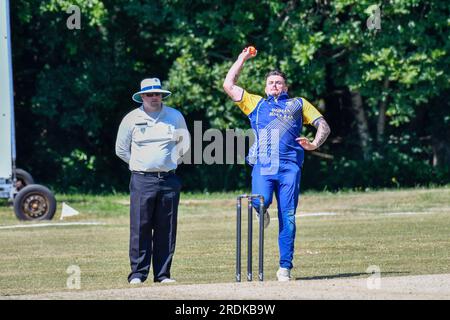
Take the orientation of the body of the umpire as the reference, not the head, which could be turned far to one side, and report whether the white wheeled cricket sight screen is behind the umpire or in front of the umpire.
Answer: behind

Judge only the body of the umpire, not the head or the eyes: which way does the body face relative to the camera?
toward the camera
